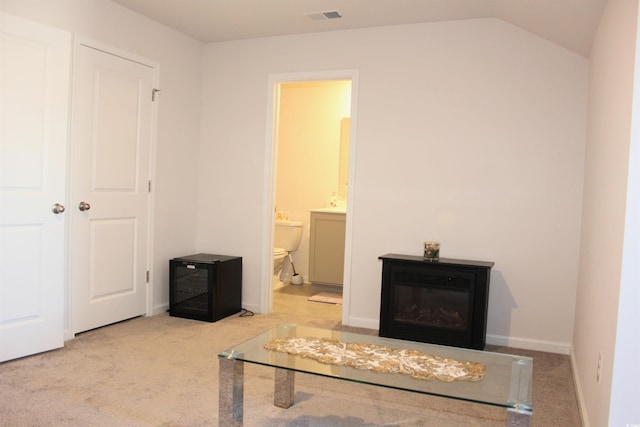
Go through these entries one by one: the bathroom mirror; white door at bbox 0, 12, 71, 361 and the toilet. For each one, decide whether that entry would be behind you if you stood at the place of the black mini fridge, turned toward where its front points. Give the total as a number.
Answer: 2

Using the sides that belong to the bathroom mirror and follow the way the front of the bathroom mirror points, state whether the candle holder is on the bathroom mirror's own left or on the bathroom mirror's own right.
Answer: on the bathroom mirror's own left

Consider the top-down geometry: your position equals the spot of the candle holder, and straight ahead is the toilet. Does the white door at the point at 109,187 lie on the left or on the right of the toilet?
left

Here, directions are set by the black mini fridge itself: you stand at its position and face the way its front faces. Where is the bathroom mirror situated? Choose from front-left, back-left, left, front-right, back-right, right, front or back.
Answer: back

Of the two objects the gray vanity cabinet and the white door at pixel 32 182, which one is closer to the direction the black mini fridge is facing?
the white door

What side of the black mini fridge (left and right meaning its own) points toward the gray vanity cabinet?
back

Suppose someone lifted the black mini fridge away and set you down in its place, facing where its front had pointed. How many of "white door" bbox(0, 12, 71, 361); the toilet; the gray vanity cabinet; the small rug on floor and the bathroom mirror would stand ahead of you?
1

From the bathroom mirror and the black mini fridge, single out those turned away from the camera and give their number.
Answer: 0

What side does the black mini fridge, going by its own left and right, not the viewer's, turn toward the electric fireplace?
left
